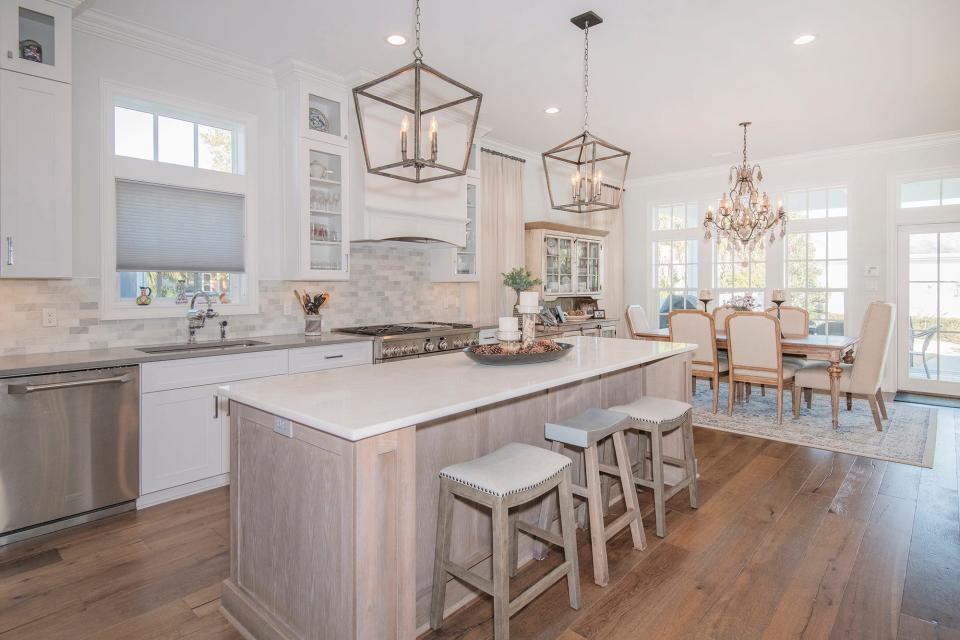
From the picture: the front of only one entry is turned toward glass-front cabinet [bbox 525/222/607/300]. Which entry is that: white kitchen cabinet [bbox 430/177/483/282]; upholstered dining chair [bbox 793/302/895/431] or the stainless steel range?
the upholstered dining chair

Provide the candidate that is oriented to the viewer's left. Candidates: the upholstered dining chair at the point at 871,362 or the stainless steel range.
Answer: the upholstered dining chair

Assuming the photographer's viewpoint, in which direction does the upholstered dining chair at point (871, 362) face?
facing to the left of the viewer

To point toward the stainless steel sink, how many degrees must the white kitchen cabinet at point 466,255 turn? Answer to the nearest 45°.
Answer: approximately 90° to its right

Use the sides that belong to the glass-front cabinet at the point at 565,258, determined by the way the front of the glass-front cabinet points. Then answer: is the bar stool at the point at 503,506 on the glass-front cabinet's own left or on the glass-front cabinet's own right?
on the glass-front cabinet's own right

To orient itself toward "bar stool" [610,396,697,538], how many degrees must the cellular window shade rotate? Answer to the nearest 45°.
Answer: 0° — it already faces it

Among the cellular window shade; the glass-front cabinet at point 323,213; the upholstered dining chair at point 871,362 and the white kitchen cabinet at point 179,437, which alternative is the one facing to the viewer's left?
the upholstered dining chair

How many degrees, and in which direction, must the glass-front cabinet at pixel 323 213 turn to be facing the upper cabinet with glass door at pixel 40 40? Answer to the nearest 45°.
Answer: approximately 90° to its right

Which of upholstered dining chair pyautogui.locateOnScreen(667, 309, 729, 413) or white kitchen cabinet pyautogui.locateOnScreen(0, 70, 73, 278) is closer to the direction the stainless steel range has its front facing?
the upholstered dining chair

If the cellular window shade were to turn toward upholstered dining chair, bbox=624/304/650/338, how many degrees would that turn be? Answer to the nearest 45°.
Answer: approximately 45° to its left

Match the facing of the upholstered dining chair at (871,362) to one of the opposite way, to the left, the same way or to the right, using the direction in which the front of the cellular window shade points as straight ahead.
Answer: the opposite way

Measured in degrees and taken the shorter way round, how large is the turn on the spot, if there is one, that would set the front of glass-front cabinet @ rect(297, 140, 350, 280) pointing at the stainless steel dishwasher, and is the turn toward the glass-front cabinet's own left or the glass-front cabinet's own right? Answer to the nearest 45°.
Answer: approximately 90° to the glass-front cabinet's own right

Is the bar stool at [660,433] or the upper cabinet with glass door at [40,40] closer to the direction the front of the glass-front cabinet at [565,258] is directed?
the bar stool
